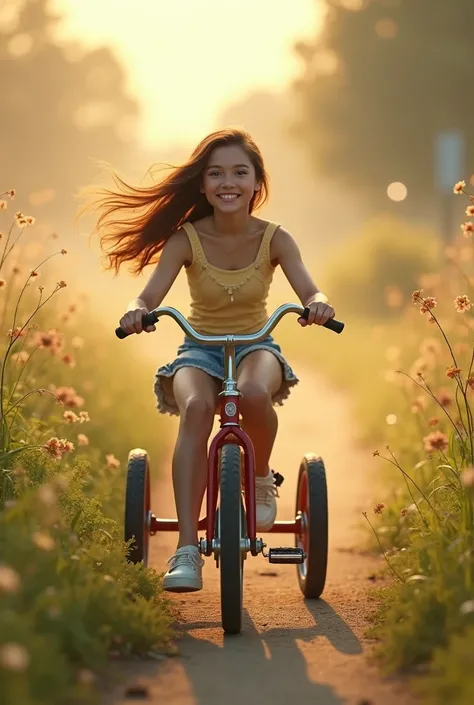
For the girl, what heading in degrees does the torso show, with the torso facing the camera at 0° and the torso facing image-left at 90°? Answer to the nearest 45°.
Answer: approximately 0°

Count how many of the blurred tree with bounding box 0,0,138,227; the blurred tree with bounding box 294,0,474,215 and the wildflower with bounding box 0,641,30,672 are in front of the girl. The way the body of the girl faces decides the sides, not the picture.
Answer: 1

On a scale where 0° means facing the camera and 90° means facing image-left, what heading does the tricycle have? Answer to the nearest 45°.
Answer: approximately 0°

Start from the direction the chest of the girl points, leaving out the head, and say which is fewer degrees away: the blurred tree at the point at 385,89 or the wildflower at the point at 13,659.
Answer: the wildflower

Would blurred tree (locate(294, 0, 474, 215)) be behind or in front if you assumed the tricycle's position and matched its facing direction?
behind

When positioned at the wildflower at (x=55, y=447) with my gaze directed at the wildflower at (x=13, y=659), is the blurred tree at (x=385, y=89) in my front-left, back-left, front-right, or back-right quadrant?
back-left
